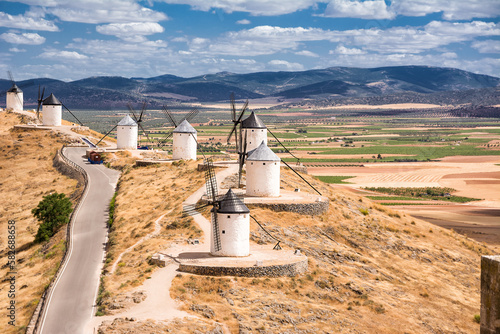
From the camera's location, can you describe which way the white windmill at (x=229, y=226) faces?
facing the viewer and to the left of the viewer

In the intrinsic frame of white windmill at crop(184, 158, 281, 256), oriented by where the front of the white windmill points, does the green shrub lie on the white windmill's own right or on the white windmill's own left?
on the white windmill's own right

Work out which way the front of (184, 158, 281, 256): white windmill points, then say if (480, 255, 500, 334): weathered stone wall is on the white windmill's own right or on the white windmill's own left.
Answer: on the white windmill's own left

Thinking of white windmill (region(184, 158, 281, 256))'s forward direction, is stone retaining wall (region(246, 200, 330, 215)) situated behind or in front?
behind

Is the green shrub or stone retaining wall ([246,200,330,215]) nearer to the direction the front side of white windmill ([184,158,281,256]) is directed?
the green shrub

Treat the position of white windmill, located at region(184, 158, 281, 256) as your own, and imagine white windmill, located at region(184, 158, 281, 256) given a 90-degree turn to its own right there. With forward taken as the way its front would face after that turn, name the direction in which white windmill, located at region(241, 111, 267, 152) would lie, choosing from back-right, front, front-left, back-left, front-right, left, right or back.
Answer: front-right
